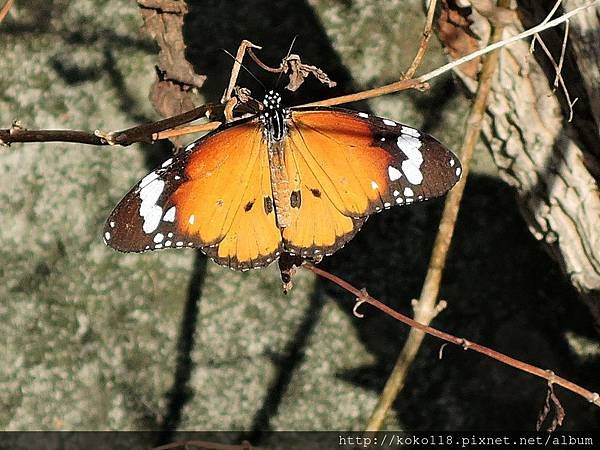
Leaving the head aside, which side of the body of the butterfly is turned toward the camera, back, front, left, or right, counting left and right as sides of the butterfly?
back
